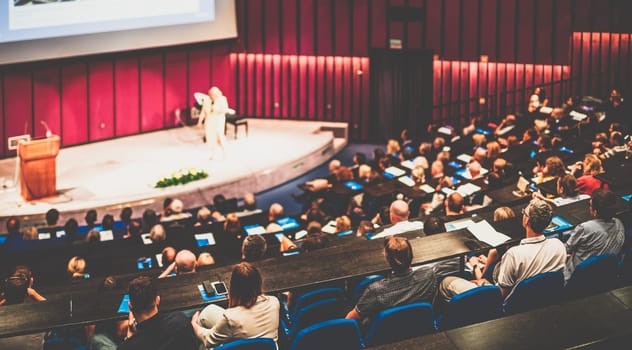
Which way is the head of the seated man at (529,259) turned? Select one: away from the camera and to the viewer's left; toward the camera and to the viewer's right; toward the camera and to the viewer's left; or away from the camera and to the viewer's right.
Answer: away from the camera and to the viewer's left

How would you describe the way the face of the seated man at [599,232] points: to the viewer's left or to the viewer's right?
to the viewer's left

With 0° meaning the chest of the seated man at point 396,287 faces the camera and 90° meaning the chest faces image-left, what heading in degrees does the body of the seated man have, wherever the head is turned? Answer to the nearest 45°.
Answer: approximately 135°

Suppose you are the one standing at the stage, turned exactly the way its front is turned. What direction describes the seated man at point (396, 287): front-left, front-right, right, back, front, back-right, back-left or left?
front-right

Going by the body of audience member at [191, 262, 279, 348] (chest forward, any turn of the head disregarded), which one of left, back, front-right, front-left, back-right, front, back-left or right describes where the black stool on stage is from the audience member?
front-right

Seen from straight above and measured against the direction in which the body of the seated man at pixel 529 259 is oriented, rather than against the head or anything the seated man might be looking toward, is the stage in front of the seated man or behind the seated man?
in front

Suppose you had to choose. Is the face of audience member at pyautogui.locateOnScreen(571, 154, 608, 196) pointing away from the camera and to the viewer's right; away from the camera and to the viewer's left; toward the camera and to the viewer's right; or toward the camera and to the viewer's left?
away from the camera and to the viewer's left

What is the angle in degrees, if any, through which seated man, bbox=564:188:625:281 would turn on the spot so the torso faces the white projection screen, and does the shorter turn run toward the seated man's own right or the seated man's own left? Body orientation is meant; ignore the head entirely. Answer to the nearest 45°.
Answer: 0° — they already face it

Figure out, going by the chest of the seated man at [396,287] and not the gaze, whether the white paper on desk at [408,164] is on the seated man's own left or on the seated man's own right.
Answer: on the seated man's own right

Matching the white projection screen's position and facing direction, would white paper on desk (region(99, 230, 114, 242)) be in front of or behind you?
in front

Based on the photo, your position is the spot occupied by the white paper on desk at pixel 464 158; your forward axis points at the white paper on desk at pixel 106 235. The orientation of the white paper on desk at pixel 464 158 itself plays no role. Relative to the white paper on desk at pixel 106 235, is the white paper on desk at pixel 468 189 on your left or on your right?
left

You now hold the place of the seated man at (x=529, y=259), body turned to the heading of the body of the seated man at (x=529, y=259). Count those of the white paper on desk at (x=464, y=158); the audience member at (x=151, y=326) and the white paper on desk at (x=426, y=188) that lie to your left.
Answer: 1

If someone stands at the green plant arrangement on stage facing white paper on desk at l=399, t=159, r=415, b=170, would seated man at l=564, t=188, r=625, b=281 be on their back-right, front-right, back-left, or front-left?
front-right

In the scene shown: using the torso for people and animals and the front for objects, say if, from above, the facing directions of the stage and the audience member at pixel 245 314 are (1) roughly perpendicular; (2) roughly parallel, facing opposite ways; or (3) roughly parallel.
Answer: roughly parallel, facing opposite ways

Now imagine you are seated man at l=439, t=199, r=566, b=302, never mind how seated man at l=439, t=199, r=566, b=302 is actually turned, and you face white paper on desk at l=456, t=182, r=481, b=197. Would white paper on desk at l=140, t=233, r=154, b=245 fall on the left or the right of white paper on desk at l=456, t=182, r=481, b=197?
left
